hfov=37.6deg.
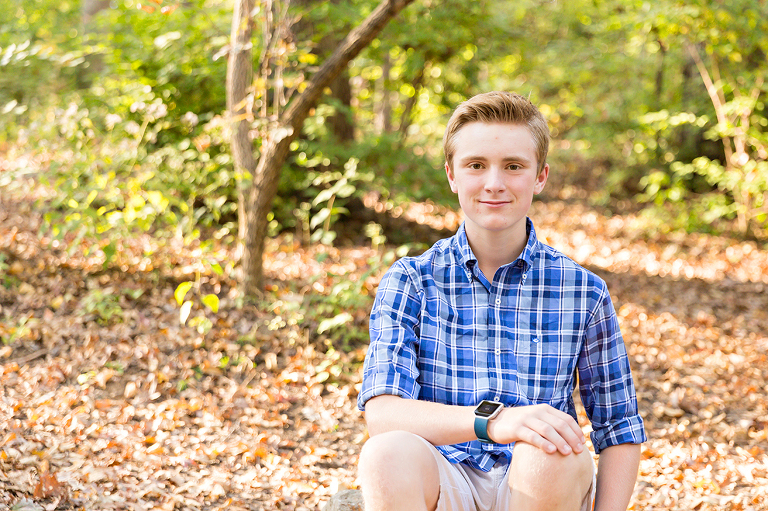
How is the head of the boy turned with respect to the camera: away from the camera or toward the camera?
toward the camera

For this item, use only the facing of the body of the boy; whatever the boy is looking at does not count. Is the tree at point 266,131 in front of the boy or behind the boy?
behind

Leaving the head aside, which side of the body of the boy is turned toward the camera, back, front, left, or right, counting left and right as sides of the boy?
front
